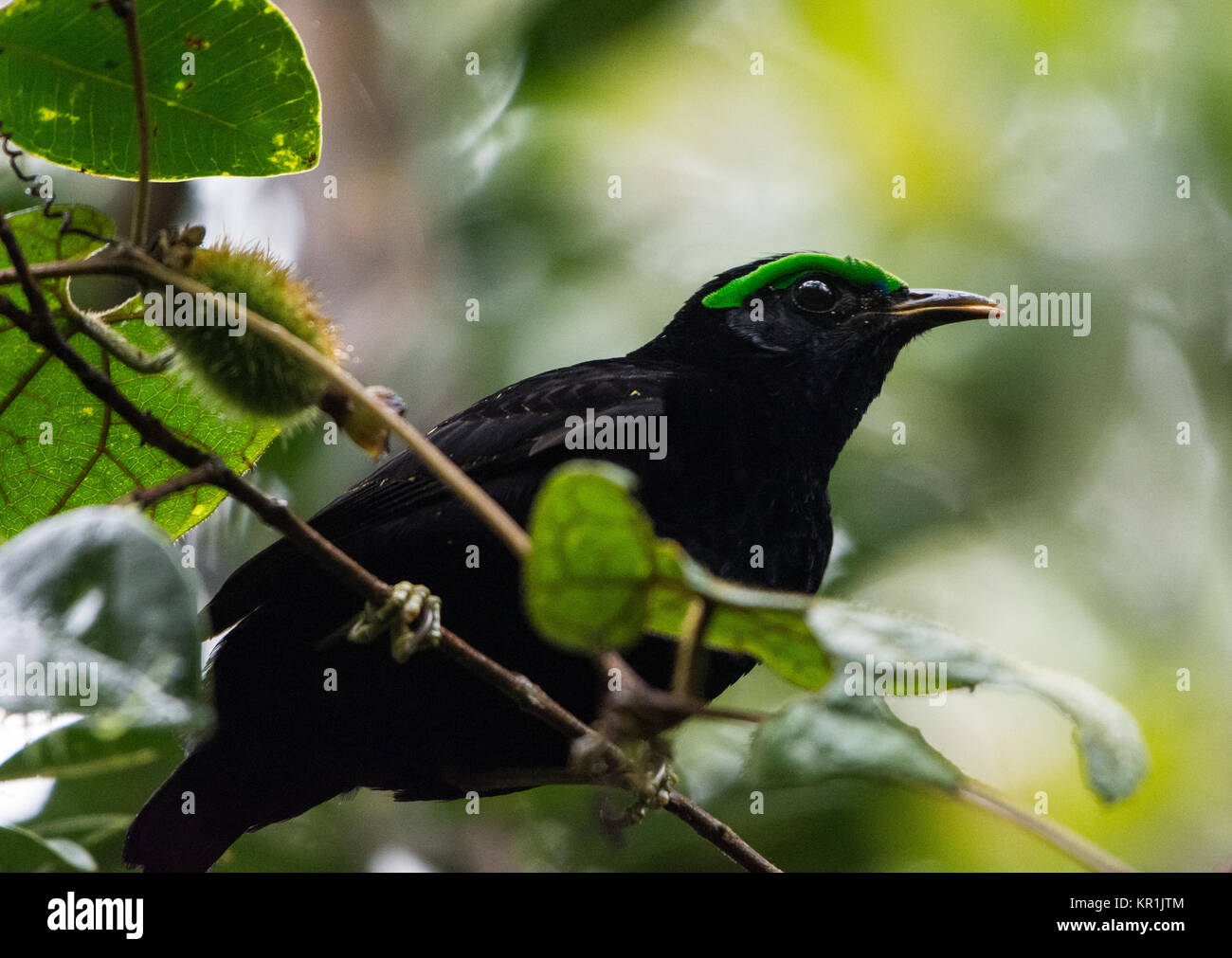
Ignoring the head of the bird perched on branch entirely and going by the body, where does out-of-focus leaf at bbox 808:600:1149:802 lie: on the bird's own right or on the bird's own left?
on the bird's own right

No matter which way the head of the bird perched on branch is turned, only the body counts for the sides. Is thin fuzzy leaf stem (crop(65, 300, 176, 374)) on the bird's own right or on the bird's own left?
on the bird's own right

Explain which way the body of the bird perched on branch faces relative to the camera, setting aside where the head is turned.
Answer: to the viewer's right
